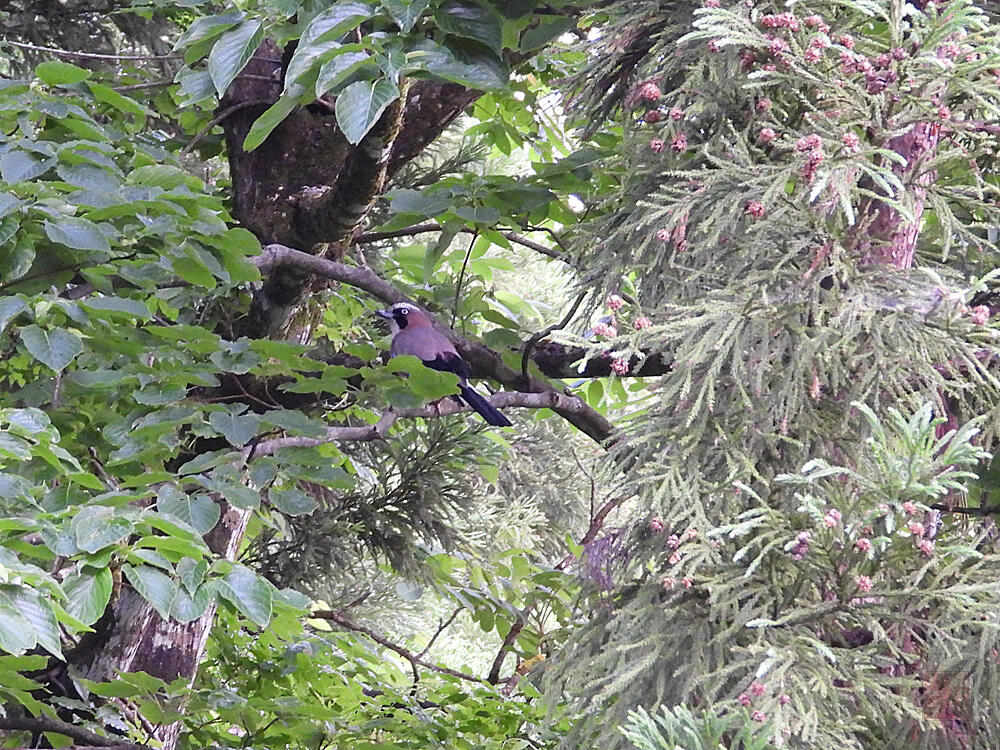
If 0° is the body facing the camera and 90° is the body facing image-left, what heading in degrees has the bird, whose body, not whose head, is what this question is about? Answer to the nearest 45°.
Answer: approximately 90°
